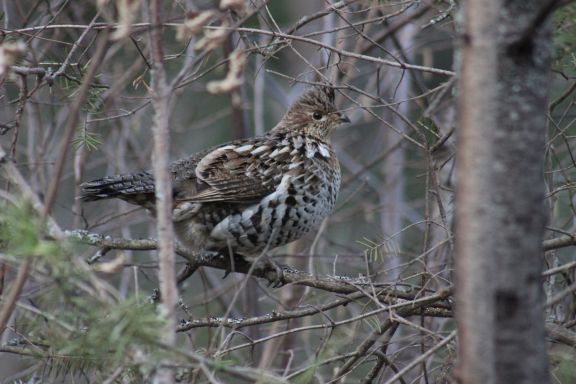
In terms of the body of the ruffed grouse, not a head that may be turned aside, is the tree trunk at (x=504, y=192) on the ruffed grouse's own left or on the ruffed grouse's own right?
on the ruffed grouse's own right

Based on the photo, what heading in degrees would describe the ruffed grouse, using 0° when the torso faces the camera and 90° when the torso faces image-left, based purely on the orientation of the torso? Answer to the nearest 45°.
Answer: approximately 270°
